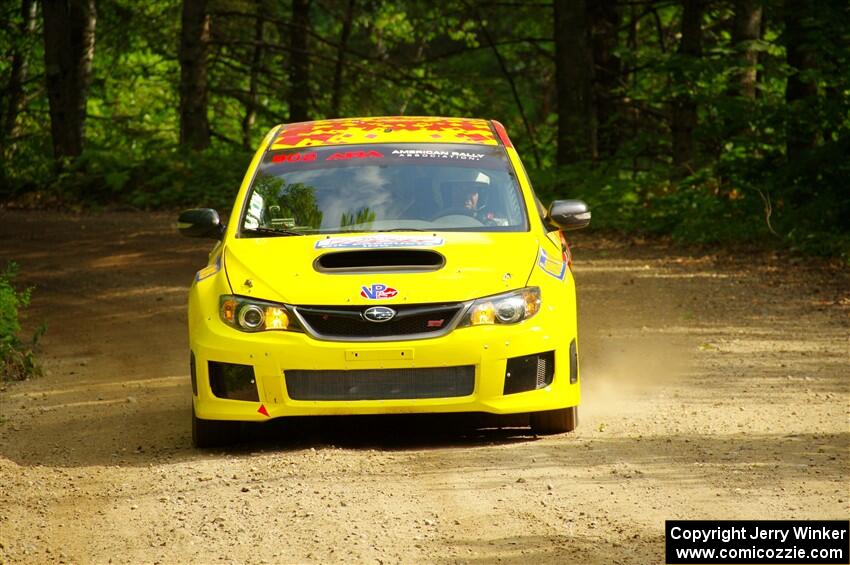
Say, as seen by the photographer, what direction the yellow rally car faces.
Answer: facing the viewer

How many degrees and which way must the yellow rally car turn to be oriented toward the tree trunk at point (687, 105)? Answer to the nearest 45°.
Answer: approximately 180°

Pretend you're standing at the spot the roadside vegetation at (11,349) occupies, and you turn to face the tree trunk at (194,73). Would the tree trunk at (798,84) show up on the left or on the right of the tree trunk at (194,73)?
right

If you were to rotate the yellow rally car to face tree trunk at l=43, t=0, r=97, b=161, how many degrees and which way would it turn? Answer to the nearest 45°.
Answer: approximately 180°

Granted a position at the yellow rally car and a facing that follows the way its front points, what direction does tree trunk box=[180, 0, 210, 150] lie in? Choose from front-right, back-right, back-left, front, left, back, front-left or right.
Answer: back

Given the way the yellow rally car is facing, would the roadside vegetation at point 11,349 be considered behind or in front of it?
behind

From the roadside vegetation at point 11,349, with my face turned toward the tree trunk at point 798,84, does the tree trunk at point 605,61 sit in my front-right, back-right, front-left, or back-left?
front-left

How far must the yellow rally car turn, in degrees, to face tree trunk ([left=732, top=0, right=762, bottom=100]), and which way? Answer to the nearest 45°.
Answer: approximately 180°

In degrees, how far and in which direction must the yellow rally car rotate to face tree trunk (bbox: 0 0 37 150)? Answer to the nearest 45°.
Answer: approximately 180°

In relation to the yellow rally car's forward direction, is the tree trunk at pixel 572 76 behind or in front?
behind

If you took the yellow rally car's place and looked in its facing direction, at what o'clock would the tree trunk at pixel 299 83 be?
The tree trunk is roughly at 6 o'clock from the yellow rally car.

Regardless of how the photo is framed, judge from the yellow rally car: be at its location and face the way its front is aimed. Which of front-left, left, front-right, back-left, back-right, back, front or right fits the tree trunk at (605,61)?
back

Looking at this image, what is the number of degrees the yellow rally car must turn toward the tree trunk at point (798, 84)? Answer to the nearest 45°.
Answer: approximately 135° to its left

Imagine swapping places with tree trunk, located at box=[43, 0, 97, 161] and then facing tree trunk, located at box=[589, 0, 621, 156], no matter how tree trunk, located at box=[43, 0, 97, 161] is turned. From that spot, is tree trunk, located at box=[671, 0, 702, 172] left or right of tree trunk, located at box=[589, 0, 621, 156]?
right

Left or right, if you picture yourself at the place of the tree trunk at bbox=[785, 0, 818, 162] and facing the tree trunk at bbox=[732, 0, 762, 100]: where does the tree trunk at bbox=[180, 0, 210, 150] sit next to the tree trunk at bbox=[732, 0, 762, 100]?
left
